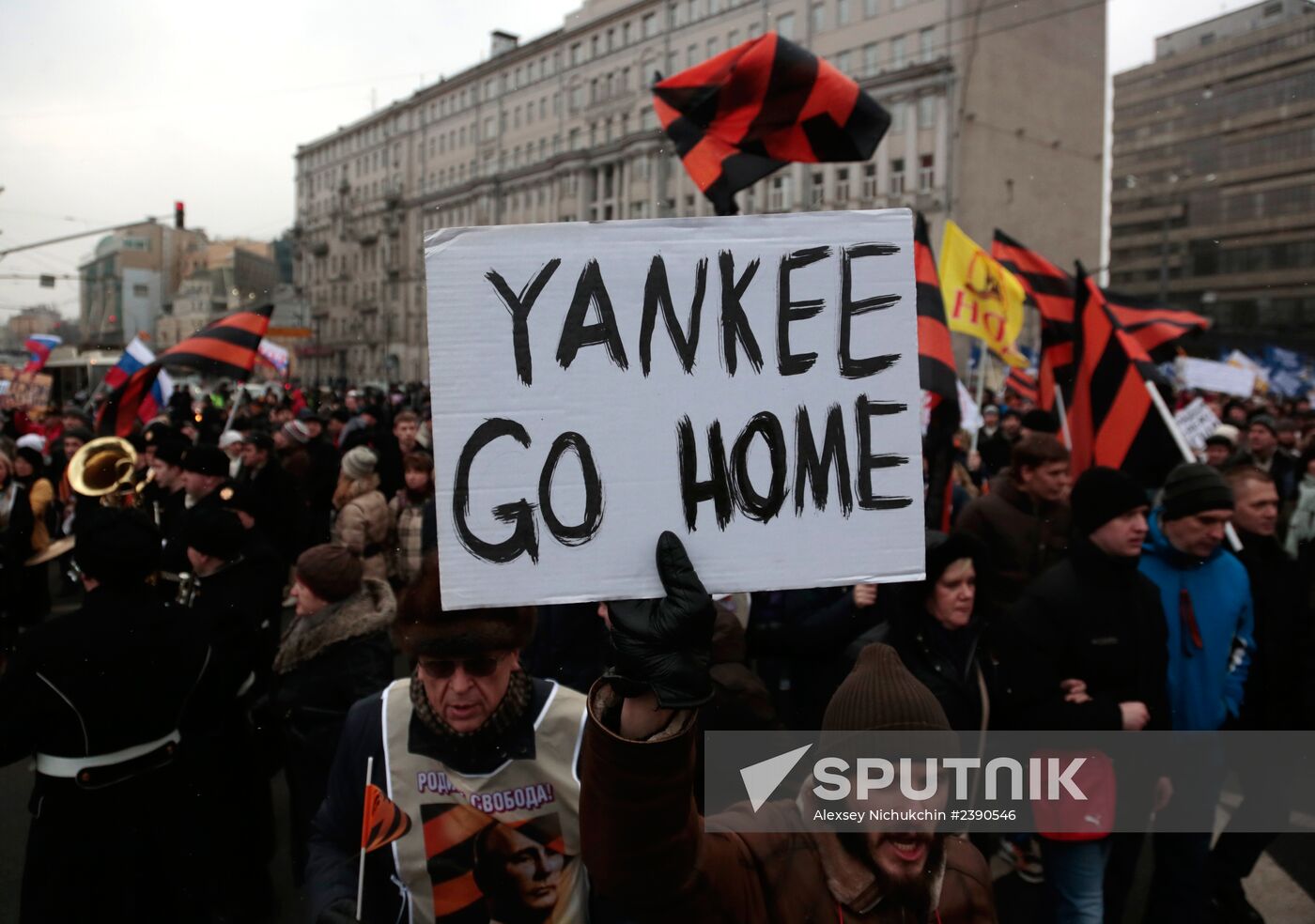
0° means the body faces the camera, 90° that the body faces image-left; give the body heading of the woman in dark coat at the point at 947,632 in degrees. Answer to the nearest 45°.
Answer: approximately 315°

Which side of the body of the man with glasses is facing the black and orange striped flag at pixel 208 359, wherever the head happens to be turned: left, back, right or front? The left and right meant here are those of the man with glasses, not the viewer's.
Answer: back

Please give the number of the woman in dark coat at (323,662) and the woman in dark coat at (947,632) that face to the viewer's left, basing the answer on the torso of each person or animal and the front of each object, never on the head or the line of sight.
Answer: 1

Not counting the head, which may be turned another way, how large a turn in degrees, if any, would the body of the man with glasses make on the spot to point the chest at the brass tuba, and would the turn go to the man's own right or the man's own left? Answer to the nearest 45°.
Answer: approximately 135° to the man's own right

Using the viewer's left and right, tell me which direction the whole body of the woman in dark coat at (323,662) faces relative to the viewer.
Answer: facing to the left of the viewer

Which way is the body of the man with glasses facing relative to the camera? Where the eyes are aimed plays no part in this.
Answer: toward the camera

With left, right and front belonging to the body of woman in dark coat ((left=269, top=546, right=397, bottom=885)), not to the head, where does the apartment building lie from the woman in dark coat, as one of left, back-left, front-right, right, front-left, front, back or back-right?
back-right

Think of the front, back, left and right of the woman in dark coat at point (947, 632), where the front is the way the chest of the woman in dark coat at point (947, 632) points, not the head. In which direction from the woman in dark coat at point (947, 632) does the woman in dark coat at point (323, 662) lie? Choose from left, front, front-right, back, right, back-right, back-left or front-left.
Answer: back-right

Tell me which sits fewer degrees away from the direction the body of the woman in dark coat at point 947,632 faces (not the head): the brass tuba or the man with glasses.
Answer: the man with glasses
